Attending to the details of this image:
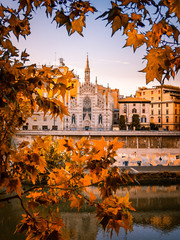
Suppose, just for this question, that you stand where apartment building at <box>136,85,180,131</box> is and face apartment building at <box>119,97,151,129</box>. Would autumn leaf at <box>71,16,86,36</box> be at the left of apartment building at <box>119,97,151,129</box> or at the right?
left

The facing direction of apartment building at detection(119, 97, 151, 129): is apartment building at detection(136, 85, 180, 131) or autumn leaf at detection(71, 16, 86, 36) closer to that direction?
the autumn leaf

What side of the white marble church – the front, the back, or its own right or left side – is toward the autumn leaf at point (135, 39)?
front

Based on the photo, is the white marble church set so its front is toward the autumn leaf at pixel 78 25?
yes

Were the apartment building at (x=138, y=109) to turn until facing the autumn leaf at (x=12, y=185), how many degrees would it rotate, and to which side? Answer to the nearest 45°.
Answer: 0° — it already faces it

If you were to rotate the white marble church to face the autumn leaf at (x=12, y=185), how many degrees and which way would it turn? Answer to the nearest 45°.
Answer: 0° — it already faces it

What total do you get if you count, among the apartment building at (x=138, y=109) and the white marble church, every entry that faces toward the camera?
2

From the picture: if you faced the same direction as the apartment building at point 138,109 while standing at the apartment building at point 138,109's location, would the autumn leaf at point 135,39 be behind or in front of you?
in front

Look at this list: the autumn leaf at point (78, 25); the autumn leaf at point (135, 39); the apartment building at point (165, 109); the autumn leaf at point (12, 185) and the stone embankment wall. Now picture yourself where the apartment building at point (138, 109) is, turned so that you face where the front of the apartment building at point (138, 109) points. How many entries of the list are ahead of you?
4

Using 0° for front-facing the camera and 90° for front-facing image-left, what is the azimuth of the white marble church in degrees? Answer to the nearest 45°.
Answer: approximately 0°
